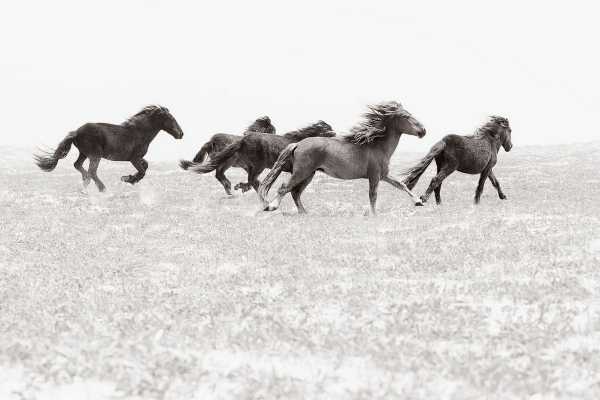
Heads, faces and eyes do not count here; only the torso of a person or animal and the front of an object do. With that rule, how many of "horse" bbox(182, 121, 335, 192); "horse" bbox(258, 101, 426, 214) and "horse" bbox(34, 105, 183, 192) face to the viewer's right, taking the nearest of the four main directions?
3

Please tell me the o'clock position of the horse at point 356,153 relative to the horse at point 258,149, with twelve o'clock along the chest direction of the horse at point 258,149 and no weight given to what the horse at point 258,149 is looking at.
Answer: the horse at point 356,153 is roughly at 2 o'clock from the horse at point 258,149.

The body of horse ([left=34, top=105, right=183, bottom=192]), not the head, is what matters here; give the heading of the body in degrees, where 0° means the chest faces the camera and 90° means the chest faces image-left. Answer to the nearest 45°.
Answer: approximately 270°

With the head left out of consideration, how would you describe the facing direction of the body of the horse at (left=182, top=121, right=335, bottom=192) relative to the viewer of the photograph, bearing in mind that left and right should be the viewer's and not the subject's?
facing to the right of the viewer

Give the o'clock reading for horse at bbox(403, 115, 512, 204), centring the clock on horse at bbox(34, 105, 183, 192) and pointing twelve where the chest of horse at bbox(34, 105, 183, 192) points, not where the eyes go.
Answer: horse at bbox(403, 115, 512, 204) is roughly at 1 o'clock from horse at bbox(34, 105, 183, 192).

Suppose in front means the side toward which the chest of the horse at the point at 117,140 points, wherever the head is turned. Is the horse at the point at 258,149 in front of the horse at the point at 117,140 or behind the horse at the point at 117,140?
in front

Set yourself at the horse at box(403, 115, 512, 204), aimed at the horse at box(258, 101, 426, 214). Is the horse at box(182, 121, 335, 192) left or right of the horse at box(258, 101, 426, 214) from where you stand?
right

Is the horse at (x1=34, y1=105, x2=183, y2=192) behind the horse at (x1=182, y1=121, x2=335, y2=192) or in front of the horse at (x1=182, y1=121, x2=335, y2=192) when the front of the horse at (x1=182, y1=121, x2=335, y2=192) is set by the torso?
behind

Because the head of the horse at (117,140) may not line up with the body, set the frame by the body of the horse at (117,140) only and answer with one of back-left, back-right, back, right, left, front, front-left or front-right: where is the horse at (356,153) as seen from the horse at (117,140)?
front-right

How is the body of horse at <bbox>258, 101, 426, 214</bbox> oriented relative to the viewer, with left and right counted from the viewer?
facing to the right of the viewer

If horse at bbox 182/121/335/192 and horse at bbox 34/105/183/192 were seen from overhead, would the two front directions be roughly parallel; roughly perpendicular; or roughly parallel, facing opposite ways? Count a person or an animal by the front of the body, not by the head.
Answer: roughly parallel

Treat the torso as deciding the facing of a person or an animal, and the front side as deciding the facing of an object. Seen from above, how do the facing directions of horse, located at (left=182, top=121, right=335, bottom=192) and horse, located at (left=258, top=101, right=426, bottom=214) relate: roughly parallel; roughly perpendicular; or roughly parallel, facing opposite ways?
roughly parallel

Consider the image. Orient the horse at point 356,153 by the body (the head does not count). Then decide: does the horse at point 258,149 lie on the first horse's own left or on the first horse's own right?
on the first horse's own left
